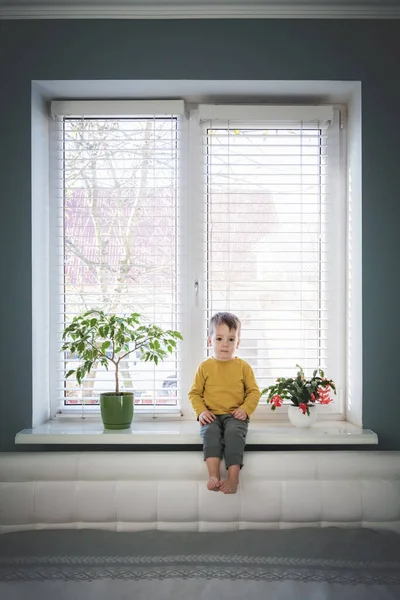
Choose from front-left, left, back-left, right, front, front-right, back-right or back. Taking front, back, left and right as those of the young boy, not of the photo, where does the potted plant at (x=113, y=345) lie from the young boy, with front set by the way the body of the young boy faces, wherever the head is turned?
right

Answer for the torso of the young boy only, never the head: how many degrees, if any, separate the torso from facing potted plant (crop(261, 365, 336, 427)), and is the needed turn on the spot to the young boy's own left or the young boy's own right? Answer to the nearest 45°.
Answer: approximately 90° to the young boy's own left

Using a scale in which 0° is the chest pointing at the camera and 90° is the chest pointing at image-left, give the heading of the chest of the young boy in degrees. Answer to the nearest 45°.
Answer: approximately 0°
